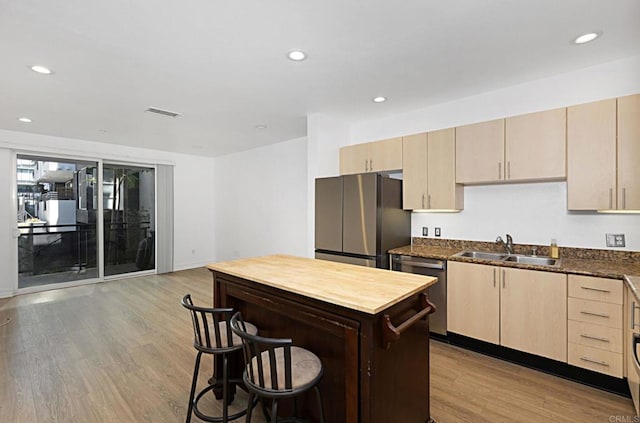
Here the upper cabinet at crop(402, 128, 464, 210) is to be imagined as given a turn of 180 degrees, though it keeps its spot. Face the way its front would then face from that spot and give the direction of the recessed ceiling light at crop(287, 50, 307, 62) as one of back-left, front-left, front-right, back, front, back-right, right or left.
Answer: back

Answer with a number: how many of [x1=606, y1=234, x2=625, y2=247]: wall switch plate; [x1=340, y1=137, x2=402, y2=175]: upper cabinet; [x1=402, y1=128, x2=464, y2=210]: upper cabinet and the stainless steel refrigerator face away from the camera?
0

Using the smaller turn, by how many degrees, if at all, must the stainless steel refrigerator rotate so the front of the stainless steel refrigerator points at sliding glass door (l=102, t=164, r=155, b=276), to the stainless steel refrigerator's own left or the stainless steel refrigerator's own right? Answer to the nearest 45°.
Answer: approximately 45° to the stainless steel refrigerator's own right

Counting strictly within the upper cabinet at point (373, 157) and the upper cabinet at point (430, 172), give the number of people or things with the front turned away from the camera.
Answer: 0

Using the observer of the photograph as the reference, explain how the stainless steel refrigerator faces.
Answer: facing the viewer and to the left of the viewer

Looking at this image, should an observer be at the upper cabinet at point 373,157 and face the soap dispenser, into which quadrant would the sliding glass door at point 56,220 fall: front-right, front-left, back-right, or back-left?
back-right

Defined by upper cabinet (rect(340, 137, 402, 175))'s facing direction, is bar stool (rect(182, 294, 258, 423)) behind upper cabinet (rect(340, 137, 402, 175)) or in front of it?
in front

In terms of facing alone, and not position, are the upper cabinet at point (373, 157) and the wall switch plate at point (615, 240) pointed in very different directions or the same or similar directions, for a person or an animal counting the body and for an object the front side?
same or similar directions

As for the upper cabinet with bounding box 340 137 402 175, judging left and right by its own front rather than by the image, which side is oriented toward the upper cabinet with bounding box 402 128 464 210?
left

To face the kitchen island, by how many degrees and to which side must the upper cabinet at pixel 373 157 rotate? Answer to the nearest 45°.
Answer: approximately 45° to its left

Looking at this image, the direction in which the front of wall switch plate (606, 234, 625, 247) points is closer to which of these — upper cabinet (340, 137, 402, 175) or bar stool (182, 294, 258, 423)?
the bar stool

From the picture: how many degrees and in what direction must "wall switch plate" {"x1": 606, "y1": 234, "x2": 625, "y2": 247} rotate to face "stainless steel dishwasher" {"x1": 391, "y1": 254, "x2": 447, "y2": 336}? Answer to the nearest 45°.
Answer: approximately 45° to its right

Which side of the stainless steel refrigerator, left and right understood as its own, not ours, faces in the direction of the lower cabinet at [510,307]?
left

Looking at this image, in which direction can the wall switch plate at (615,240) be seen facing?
toward the camera

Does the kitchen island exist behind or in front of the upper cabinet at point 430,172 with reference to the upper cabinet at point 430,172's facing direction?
in front
